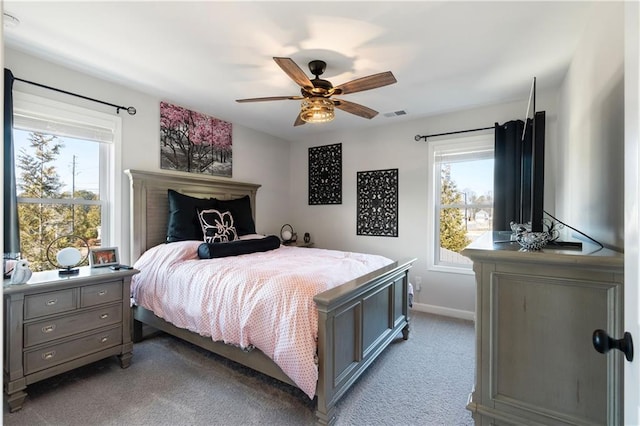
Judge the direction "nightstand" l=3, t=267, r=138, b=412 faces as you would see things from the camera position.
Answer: facing the viewer and to the right of the viewer

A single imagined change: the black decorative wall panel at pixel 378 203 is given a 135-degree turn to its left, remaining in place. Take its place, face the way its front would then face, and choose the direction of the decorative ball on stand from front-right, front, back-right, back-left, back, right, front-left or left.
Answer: back

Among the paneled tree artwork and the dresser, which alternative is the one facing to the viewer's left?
the dresser

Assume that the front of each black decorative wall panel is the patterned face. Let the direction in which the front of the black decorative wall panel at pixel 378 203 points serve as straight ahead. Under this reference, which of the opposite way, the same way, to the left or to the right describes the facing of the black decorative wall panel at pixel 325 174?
the same way

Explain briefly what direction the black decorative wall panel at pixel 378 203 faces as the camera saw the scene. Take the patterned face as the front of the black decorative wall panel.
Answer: facing the viewer and to the left of the viewer

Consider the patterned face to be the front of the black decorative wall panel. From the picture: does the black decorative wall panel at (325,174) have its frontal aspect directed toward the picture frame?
yes

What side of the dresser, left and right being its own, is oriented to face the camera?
left

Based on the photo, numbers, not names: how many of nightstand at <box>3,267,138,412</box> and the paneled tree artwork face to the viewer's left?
0

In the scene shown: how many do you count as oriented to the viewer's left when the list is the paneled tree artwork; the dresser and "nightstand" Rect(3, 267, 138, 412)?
1

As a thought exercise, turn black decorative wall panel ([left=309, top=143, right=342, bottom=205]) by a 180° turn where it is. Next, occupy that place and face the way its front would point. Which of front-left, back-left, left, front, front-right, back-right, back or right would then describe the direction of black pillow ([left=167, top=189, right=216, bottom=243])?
back

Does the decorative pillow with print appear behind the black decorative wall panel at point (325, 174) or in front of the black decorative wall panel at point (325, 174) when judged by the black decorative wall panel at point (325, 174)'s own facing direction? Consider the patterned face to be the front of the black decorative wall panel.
in front

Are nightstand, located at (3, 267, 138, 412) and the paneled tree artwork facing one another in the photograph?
no

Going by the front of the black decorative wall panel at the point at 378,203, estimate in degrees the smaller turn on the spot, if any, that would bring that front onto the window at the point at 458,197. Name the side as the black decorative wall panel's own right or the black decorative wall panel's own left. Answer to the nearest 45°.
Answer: approximately 135° to the black decorative wall panel's own left
